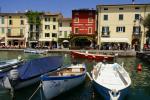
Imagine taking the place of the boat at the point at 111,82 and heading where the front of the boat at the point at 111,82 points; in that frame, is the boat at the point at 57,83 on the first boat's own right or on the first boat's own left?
on the first boat's own right

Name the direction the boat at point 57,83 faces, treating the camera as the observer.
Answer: facing the viewer and to the left of the viewer

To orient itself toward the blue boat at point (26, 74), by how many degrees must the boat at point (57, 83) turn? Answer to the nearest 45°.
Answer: approximately 90° to its right

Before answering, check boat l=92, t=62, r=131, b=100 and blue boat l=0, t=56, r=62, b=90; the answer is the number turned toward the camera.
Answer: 1

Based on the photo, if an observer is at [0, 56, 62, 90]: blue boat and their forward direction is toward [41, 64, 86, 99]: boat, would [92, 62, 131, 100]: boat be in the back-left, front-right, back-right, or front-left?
front-left

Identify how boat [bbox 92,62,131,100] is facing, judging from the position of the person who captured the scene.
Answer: facing the viewer

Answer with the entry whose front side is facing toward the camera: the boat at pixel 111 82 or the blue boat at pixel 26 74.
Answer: the boat
